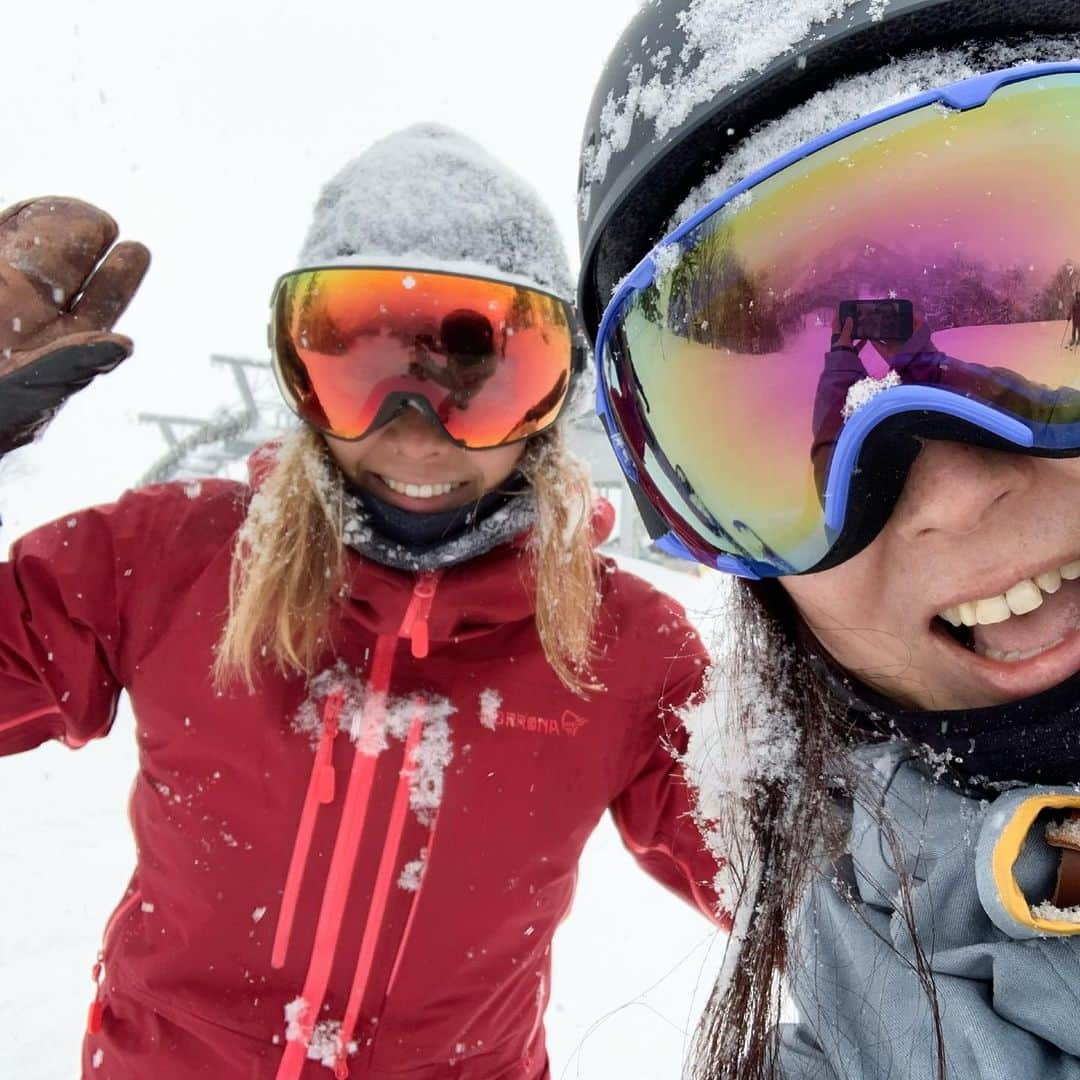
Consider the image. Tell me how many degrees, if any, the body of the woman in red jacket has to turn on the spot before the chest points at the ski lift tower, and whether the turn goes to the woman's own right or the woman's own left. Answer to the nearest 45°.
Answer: approximately 180°

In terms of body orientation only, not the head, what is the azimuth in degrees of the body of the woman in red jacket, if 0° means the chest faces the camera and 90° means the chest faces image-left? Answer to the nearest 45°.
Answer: approximately 0°

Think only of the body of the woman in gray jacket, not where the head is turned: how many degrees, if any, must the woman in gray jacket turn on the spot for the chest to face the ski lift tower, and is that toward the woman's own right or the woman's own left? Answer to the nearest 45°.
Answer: approximately 135° to the woman's own right

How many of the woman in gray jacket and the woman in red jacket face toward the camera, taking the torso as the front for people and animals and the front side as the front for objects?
2

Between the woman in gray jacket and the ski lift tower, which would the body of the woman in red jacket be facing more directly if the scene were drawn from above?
the woman in gray jacket
